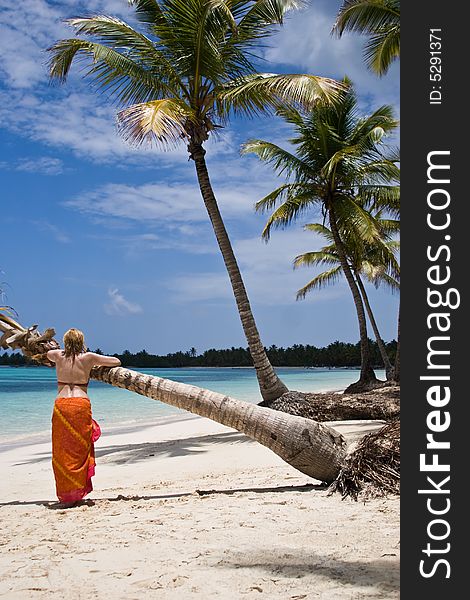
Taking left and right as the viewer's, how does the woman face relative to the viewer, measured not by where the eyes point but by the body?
facing away from the viewer

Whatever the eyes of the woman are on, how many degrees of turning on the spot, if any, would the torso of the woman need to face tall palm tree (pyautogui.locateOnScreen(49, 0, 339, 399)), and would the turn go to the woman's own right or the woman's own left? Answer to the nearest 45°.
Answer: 0° — they already face it

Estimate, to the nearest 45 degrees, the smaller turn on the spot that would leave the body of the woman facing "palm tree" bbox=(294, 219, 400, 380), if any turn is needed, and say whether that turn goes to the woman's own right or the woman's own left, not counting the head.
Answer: approximately 45° to the woman's own right

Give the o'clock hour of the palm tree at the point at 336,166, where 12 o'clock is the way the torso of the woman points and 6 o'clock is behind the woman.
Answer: The palm tree is roughly at 1 o'clock from the woman.
